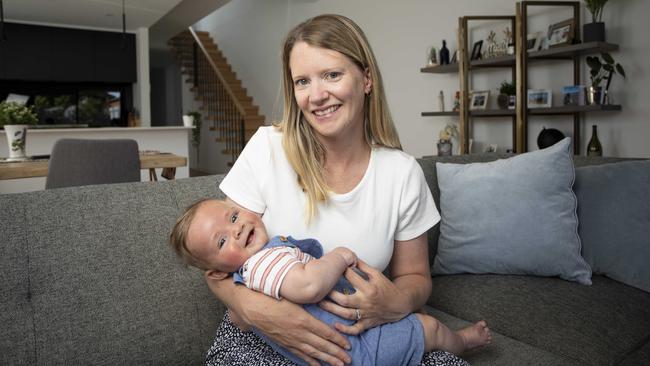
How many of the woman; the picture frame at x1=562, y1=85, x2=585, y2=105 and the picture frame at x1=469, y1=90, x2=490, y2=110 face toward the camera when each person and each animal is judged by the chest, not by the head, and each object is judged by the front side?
3

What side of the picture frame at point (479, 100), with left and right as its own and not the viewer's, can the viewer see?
front

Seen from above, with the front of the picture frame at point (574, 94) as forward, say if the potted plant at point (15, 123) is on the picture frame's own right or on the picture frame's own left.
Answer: on the picture frame's own right

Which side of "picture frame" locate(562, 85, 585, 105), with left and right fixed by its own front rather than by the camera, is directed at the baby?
front

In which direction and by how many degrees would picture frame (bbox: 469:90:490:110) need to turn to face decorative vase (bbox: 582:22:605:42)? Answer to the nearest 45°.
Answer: approximately 45° to its left

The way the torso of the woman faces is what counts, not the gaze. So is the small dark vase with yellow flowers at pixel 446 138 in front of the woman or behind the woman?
behind

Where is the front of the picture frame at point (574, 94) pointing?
toward the camera

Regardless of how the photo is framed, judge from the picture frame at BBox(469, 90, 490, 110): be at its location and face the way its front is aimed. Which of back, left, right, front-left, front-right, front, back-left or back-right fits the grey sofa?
front

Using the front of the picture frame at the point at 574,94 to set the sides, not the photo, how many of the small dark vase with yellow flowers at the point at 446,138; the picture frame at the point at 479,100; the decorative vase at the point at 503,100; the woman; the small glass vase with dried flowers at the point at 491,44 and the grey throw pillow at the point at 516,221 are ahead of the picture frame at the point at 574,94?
2

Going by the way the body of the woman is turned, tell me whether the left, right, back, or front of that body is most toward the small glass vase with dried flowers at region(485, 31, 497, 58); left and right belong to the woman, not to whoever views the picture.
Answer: back
